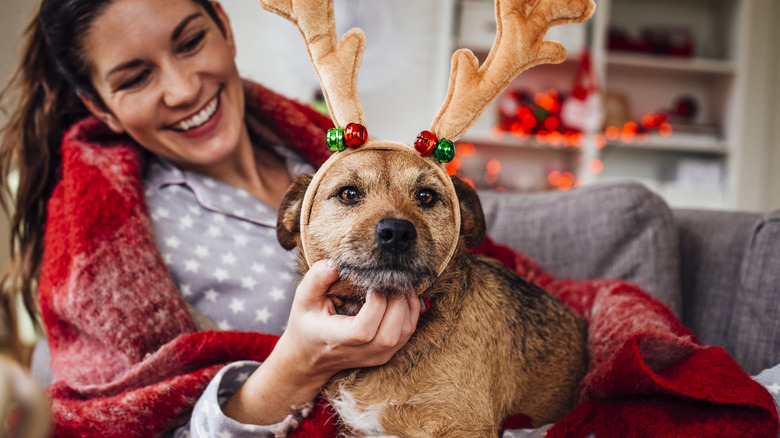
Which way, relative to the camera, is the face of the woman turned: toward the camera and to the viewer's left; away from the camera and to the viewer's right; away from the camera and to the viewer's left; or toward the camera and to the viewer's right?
toward the camera and to the viewer's right

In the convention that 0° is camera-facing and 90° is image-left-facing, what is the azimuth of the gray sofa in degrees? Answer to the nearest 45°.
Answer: approximately 0°

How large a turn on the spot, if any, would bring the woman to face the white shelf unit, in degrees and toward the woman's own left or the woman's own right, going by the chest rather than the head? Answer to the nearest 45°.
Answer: approximately 90° to the woman's own left

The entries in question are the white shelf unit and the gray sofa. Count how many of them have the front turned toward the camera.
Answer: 2

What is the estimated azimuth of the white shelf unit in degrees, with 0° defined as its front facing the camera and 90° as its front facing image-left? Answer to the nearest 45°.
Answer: approximately 0°

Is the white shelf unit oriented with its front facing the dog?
yes

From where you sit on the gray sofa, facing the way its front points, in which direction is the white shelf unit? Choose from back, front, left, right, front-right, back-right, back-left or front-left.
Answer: back
